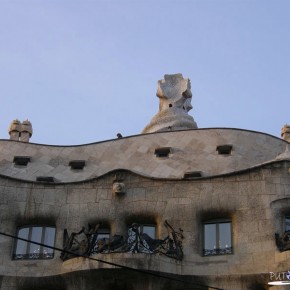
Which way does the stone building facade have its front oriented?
toward the camera
